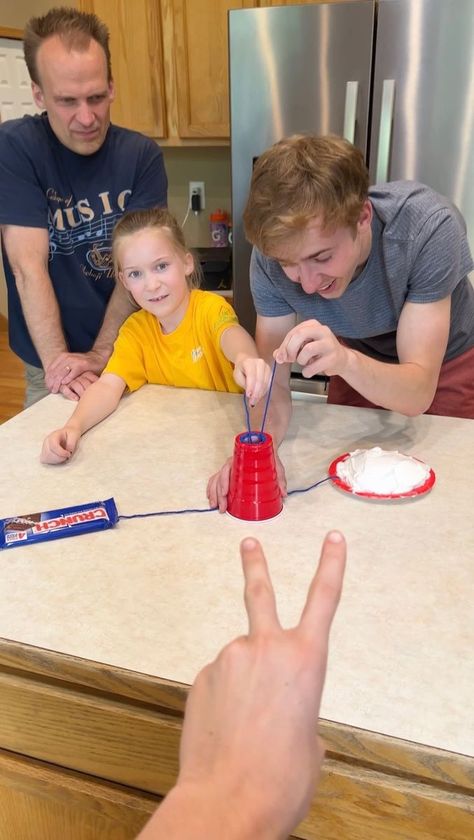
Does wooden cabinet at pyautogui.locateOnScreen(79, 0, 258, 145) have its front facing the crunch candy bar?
yes

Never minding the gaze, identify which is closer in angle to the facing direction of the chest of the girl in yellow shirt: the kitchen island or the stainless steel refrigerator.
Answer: the kitchen island

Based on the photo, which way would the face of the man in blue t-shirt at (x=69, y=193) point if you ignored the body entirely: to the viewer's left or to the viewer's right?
to the viewer's right

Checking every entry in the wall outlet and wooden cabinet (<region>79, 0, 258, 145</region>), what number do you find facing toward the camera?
2

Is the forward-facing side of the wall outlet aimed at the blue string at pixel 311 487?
yes

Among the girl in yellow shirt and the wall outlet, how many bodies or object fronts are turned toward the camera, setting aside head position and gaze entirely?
2

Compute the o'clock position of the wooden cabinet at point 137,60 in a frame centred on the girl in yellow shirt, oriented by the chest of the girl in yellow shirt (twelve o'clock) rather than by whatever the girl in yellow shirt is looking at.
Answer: The wooden cabinet is roughly at 6 o'clock from the girl in yellow shirt.

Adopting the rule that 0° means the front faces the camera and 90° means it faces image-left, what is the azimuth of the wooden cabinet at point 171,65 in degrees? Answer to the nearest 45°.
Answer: approximately 0°
